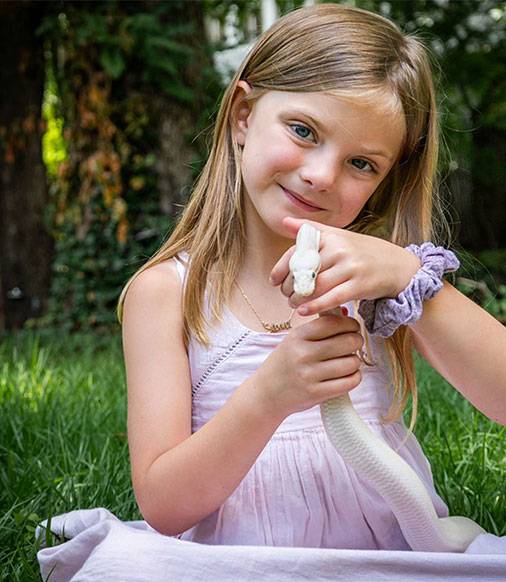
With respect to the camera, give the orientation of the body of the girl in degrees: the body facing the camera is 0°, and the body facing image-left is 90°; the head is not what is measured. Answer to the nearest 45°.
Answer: approximately 0°

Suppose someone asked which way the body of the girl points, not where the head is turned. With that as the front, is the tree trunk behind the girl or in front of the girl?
behind
